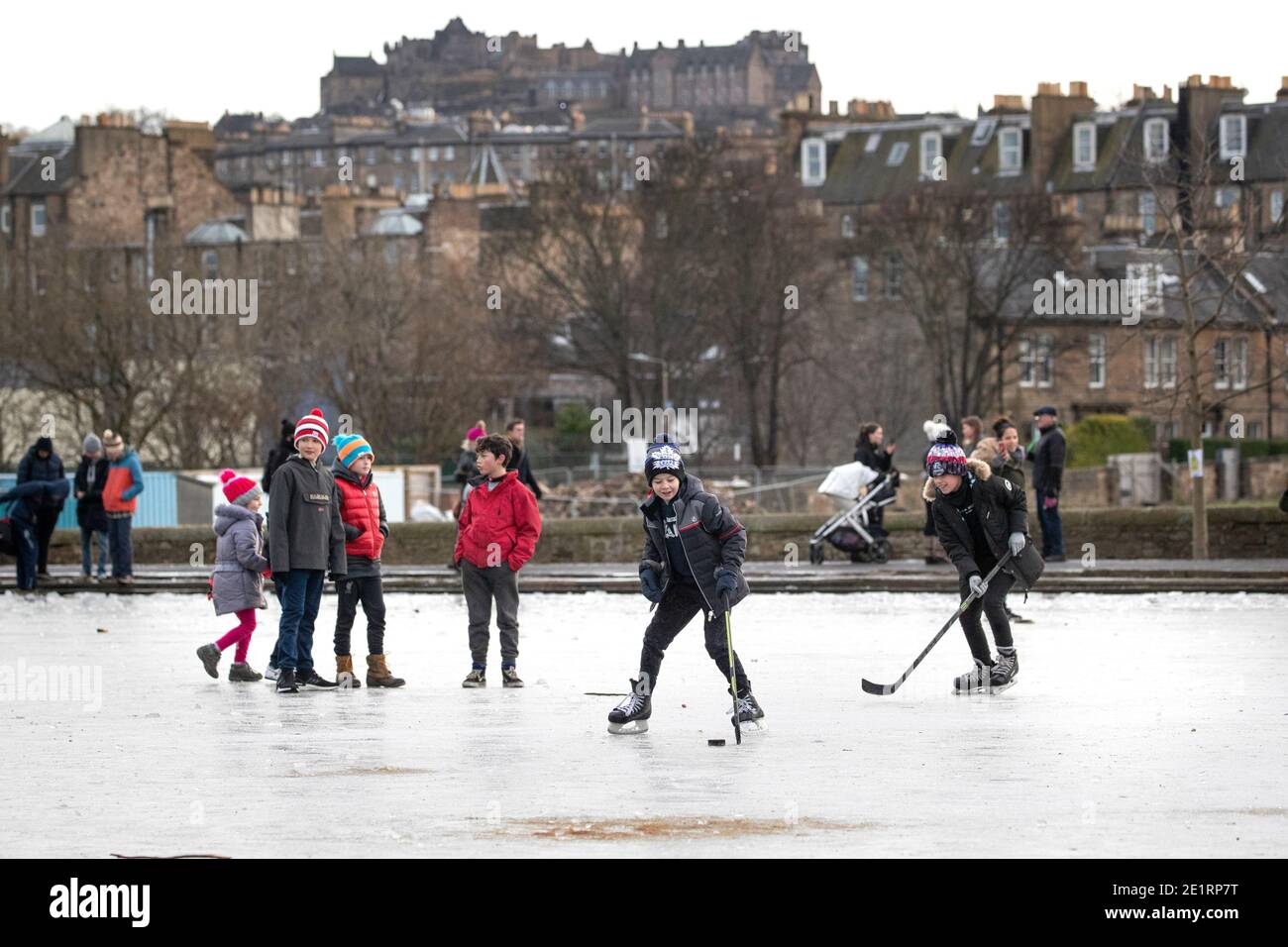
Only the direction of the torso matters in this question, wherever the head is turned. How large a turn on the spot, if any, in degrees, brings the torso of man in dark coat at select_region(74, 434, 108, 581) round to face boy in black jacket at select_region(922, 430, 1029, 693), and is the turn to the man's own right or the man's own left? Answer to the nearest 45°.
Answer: approximately 45° to the man's own left

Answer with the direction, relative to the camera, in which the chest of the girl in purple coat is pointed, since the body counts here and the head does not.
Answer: to the viewer's right

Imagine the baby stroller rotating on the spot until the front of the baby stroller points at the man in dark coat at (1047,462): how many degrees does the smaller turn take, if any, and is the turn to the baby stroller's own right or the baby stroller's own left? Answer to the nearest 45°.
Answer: approximately 135° to the baby stroller's own left

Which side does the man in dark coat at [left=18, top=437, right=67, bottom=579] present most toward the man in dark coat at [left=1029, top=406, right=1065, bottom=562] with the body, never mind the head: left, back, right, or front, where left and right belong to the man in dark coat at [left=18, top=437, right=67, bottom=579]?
left

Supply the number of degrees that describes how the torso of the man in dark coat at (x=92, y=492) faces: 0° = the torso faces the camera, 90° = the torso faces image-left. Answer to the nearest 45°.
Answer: approximately 0°

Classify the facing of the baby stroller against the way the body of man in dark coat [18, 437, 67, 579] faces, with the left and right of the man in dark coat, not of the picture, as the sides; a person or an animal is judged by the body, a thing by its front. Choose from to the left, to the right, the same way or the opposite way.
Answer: to the right

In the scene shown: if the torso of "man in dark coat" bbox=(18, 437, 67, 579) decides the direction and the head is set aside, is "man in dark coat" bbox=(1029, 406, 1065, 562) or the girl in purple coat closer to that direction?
the girl in purple coat

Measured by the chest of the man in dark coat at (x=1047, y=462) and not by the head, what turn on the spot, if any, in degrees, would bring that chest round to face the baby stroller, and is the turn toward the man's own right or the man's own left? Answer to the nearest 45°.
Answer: approximately 45° to the man's own right

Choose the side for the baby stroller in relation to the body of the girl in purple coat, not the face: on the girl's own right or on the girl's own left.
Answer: on the girl's own left
